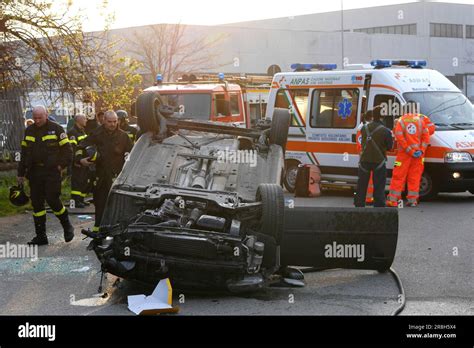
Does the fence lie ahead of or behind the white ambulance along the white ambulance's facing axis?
behind

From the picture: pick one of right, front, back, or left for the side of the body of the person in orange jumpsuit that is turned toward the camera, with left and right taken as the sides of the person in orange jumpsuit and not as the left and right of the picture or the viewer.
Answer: back

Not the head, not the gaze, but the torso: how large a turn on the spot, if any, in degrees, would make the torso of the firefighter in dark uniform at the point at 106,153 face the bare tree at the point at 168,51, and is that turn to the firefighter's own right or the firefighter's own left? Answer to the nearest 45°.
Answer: approximately 180°

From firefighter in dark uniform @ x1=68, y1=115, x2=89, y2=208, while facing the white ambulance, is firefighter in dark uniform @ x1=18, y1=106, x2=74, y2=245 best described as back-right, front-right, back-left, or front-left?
back-right

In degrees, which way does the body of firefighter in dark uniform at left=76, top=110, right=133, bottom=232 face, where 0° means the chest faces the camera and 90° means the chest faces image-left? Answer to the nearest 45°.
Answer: approximately 0°

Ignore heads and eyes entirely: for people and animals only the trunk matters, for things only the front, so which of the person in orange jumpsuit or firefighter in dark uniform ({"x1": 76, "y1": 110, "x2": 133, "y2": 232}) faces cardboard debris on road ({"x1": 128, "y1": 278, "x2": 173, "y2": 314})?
the firefighter in dark uniform

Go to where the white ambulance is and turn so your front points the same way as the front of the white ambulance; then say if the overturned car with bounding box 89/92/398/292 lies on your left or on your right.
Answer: on your right
